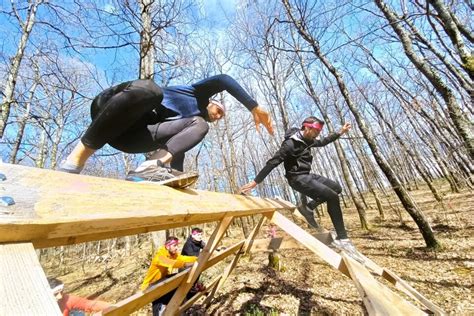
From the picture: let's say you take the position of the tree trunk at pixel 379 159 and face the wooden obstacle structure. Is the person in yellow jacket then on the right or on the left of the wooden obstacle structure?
right

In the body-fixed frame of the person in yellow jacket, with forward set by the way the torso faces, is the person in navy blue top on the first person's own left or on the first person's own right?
on the first person's own right

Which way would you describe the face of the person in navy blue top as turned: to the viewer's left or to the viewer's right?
to the viewer's right

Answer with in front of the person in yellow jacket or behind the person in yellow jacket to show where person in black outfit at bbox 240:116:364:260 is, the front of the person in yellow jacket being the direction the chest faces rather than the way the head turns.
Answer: in front
